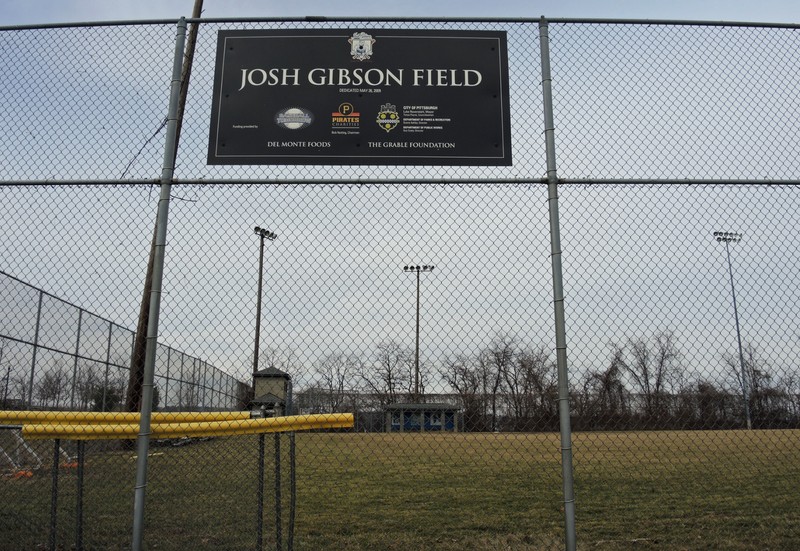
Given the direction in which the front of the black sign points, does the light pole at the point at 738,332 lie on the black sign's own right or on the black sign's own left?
on the black sign's own left

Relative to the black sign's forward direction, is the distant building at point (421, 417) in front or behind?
behind

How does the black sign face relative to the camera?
toward the camera

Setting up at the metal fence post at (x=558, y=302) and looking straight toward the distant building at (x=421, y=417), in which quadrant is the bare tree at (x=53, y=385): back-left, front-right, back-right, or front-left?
front-left

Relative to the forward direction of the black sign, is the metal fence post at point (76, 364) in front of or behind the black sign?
behind

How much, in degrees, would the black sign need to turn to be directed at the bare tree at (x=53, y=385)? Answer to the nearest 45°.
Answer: approximately 135° to its right
